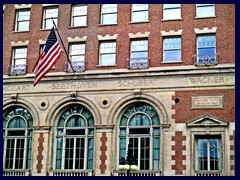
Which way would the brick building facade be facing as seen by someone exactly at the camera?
facing the viewer
